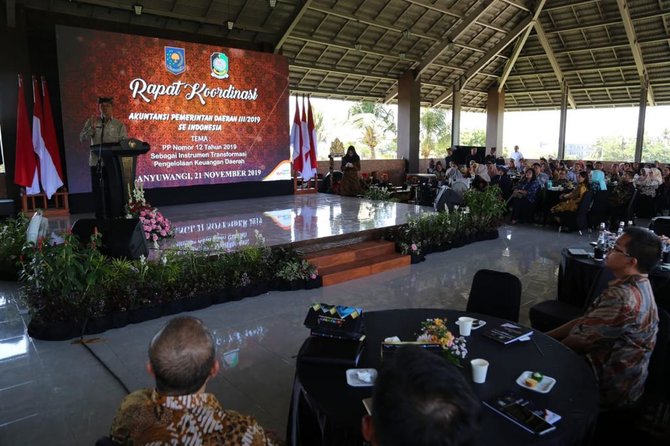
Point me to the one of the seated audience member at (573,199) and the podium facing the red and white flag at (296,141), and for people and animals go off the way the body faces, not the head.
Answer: the seated audience member

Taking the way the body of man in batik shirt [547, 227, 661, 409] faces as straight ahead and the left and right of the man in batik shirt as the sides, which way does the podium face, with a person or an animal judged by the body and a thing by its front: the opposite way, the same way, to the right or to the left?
the opposite way

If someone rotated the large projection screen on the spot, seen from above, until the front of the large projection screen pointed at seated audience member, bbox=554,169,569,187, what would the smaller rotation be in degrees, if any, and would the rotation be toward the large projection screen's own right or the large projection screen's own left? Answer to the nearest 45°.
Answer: approximately 45° to the large projection screen's own left

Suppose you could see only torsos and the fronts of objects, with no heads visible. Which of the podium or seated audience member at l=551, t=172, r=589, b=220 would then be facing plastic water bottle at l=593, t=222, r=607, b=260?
the podium

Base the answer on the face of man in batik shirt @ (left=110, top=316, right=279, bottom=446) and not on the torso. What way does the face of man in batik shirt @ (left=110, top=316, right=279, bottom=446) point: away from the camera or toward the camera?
away from the camera

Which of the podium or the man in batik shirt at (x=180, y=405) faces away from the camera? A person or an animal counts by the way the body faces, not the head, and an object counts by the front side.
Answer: the man in batik shirt

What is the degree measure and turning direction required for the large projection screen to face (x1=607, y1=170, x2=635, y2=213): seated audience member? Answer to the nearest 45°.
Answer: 0° — it already faces them

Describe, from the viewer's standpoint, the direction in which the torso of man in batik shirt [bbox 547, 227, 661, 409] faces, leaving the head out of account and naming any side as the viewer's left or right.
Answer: facing to the left of the viewer

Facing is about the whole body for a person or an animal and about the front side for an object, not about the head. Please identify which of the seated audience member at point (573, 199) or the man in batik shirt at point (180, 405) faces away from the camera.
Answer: the man in batik shirt

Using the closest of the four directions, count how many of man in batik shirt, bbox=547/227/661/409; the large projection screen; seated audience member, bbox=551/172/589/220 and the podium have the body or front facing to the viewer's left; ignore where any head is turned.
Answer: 2

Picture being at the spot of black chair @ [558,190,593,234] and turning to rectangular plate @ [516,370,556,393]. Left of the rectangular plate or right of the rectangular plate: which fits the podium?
right

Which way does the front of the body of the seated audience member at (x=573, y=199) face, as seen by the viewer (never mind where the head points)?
to the viewer's left

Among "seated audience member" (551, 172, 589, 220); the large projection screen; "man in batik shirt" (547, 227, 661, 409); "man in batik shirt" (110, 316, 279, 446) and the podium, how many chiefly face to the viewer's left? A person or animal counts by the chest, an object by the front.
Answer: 2

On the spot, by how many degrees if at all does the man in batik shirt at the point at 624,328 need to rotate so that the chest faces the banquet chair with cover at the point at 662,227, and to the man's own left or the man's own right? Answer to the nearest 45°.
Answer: approximately 90° to the man's own right

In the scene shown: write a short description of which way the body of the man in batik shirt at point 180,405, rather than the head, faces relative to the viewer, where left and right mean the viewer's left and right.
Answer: facing away from the viewer
